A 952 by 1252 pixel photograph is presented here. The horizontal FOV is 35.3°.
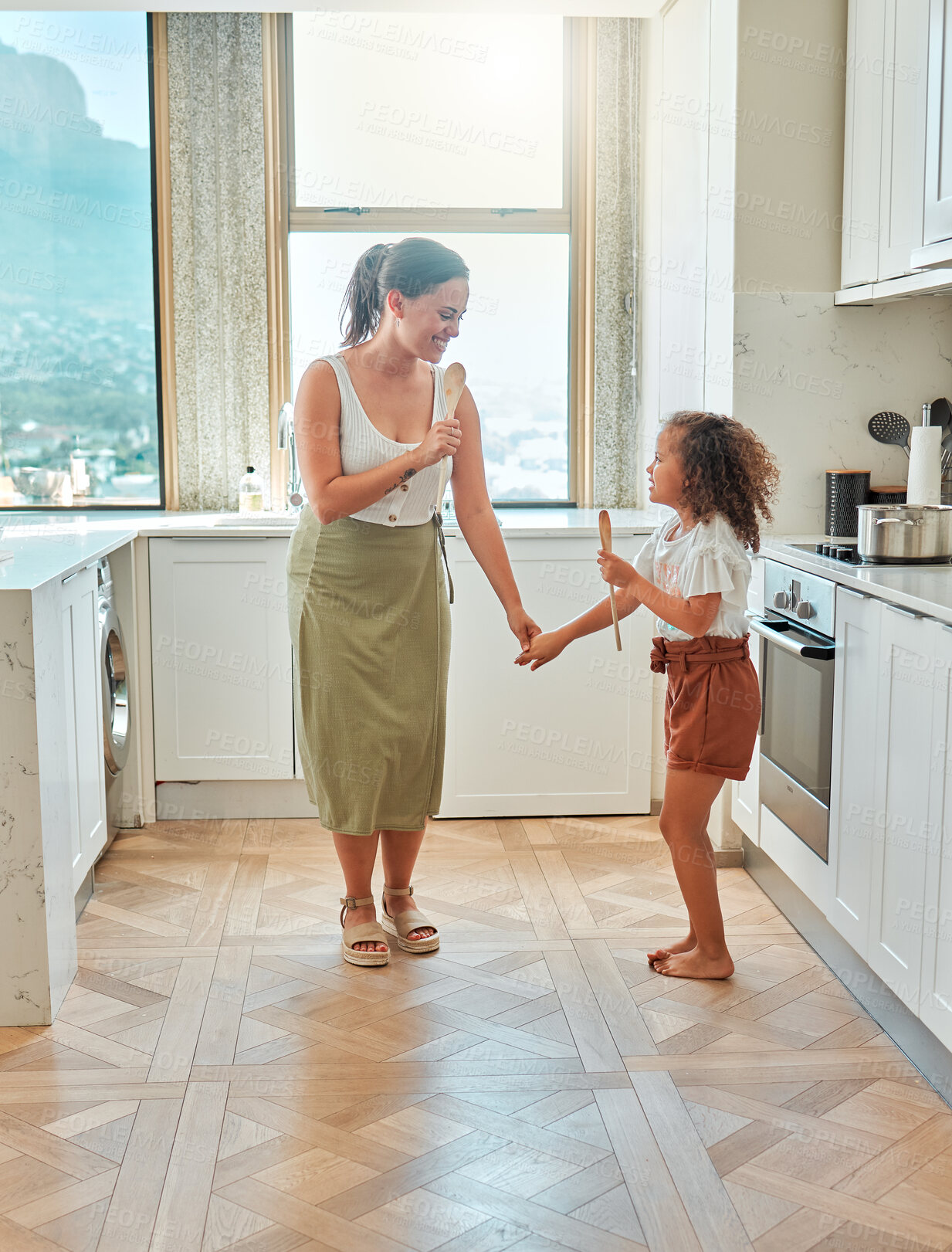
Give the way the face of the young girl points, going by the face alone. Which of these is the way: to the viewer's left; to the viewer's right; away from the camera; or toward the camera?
to the viewer's left

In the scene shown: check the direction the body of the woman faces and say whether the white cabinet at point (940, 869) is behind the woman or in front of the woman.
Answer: in front

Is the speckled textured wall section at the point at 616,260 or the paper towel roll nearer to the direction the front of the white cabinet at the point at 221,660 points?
the paper towel roll

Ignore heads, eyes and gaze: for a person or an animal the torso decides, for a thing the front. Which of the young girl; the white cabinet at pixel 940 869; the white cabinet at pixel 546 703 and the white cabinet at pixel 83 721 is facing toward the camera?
the white cabinet at pixel 546 703

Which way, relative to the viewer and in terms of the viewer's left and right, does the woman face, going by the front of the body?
facing the viewer and to the right of the viewer

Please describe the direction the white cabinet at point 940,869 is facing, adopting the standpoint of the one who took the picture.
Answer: facing to the left of the viewer

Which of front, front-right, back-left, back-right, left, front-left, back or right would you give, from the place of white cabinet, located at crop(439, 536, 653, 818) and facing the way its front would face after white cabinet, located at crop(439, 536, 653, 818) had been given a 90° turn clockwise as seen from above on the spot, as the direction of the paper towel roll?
back-left

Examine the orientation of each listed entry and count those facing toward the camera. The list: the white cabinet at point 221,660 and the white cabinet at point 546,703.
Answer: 2

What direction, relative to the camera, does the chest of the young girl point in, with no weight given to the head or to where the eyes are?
to the viewer's left

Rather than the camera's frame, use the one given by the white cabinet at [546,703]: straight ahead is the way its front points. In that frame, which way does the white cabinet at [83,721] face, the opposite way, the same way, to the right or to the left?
to the left

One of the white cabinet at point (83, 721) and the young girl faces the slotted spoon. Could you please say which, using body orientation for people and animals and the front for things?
the white cabinet

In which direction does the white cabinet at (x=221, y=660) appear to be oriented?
toward the camera

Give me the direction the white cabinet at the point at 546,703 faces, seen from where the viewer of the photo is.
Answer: facing the viewer

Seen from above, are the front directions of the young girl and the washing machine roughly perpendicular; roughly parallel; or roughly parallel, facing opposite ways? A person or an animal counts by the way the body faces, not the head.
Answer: roughly parallel, facing opposite ways

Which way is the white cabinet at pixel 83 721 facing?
to the viewer's right

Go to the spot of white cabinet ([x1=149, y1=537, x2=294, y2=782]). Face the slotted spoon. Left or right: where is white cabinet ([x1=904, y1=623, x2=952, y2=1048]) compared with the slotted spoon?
right

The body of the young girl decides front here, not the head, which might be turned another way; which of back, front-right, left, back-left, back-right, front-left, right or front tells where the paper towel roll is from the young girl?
back-right

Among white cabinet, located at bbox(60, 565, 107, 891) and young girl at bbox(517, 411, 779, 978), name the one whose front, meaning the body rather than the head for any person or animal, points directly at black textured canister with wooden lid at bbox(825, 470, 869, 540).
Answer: the white cabinet

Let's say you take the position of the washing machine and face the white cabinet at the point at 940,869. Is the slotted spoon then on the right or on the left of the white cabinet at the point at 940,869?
left

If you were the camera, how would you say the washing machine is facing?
facing to the right of the viewer

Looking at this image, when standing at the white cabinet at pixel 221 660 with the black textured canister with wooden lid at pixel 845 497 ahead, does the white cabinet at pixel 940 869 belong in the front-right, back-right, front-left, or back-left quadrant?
front-right
